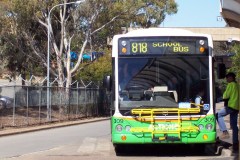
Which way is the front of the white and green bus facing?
toward the camera

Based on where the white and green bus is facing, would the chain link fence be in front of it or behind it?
behind

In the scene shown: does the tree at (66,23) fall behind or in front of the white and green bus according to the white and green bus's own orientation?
behind
